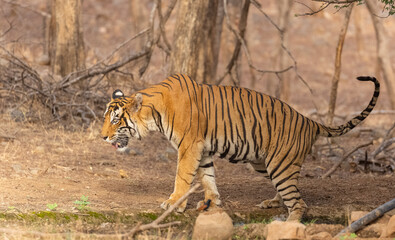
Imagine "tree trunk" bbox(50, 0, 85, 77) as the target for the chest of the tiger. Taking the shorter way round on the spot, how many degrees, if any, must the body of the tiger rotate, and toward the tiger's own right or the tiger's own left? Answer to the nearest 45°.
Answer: approximately 45° to the tiger's own right

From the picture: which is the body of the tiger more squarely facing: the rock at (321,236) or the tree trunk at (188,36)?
the tree trunk

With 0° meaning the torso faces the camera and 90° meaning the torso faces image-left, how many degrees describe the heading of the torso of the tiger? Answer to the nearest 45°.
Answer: approximately 90°

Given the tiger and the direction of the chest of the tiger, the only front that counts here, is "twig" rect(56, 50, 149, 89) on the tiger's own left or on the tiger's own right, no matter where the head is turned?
on the tiger's own right

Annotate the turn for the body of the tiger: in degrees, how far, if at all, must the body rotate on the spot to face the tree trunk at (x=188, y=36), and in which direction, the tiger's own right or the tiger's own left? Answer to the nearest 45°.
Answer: approximately 90° to the tiger's own right

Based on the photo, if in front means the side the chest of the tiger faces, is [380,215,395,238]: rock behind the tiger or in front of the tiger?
behind
